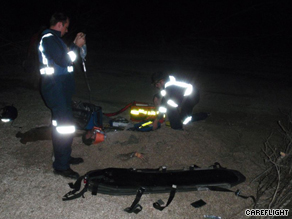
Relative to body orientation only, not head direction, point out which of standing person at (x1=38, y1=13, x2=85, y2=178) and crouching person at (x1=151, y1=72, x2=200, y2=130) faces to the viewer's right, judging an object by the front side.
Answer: standing person at (x1=38, y1=13, x2=85, y2=178)

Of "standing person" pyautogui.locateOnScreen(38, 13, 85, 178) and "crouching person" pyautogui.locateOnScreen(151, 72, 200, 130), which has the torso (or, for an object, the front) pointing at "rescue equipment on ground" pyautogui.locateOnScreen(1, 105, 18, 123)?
"crouching person" pyautogui.locateOnScreen(151, 72, 200, 130)

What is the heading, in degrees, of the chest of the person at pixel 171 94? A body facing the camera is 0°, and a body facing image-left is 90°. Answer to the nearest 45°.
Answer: approximately 90°

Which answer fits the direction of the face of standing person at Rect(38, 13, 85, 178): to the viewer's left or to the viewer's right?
to the viewer's right

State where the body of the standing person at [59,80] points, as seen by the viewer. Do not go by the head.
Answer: to the viewer's right

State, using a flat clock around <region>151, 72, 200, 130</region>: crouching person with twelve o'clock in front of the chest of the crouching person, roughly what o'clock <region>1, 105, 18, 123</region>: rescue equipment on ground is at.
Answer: The rescue equipment on ground is roughly at 12 o'clock from the crouching person.

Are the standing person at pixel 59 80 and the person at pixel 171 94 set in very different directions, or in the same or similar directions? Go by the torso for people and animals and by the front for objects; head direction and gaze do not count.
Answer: very different directions

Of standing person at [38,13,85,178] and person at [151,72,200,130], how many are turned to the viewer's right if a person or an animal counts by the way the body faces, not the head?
1

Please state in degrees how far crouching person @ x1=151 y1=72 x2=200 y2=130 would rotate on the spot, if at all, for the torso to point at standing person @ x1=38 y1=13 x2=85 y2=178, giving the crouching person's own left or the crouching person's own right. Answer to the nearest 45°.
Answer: approximately 45° to the crouching person's own left

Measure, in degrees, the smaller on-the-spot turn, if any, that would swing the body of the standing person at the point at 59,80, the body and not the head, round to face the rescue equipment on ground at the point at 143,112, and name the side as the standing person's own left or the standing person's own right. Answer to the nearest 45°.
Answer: approximately 45° to the standing person's own left
